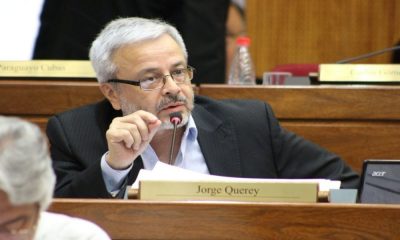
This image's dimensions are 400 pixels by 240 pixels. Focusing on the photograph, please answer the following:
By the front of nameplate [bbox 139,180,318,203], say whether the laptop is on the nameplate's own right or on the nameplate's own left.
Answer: on the nameplate's own left

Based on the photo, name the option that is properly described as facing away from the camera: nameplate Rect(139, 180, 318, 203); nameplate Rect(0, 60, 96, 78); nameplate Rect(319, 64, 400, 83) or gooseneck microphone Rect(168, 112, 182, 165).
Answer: the gooseneck microphone

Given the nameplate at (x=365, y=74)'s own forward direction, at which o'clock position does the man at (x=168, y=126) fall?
The man is roughly at 2 o'clock from the nameplate.

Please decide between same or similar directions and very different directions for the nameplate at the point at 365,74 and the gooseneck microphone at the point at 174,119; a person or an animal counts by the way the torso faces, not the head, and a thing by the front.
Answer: very different directions

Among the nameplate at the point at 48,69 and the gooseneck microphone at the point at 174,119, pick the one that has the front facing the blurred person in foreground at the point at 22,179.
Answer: the nameplate

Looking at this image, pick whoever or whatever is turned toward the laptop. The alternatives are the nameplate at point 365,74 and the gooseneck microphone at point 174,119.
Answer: the nameplate

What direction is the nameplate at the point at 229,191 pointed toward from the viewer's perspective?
toward the camera

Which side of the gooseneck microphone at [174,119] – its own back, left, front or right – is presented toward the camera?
back

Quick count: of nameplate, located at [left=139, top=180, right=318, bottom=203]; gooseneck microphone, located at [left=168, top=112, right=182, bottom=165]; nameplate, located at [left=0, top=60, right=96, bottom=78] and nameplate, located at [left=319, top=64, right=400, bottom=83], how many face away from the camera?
1

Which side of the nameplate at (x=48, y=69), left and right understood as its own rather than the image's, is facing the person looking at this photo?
front

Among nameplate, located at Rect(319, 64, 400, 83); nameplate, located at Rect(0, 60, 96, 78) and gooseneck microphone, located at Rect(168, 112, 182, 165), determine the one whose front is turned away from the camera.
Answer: the gooseneck microphone

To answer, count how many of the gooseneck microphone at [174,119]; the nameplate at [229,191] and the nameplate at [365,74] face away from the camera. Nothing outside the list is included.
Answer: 1
